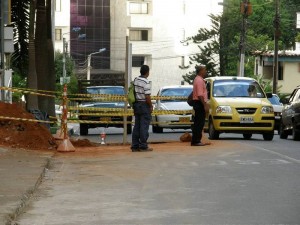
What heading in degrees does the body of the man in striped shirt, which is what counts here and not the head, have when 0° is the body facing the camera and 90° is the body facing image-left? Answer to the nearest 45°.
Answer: approximately 225°

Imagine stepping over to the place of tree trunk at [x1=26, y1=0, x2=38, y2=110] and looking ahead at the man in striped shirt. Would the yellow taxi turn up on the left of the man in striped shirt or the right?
left

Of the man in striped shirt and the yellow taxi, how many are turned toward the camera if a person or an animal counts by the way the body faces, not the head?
1

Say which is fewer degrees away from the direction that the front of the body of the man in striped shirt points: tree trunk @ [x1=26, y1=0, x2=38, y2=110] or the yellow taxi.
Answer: the yellow taxi

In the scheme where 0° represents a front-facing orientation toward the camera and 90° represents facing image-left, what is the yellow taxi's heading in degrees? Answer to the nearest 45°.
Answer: approximately 0°

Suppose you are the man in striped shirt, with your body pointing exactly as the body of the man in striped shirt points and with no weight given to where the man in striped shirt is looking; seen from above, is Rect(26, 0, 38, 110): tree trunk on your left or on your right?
on your left

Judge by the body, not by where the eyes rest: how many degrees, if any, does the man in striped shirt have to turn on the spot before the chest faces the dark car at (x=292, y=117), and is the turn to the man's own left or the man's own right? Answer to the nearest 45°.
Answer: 0° — they already face it

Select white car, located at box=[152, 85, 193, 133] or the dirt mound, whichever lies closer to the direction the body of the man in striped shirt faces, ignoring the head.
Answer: the white car

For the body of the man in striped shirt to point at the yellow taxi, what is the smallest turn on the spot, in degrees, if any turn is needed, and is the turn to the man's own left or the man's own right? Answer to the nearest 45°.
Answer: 0° — they already face it

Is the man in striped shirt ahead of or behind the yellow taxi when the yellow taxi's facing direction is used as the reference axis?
ahead
